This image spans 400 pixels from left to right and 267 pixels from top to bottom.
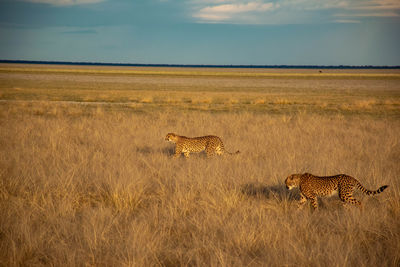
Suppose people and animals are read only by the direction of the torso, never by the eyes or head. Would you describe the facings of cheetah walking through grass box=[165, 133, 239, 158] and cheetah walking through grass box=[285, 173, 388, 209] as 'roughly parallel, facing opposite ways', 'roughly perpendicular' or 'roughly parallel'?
roughly parallel

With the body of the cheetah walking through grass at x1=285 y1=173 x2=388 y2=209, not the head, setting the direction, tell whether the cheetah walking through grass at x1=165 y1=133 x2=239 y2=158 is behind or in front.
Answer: in front

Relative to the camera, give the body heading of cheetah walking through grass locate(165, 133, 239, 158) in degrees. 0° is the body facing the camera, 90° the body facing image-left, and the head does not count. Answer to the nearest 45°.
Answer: approximately 90°

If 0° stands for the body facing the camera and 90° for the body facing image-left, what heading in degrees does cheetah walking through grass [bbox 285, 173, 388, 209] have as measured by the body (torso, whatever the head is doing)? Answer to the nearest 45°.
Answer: approximately 90°

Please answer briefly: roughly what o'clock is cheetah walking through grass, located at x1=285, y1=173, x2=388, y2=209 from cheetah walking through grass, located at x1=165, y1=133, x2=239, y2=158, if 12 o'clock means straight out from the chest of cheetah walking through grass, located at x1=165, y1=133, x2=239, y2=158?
cheetah walking through grass, located at x1=285, y1=173, x2=388, y2=209 is roughly at 8 o'clock from cheetah walking through grass, located at x1=165, y1=133, x2=239, y2=158.

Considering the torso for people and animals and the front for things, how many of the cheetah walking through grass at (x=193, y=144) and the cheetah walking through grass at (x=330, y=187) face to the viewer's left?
2
